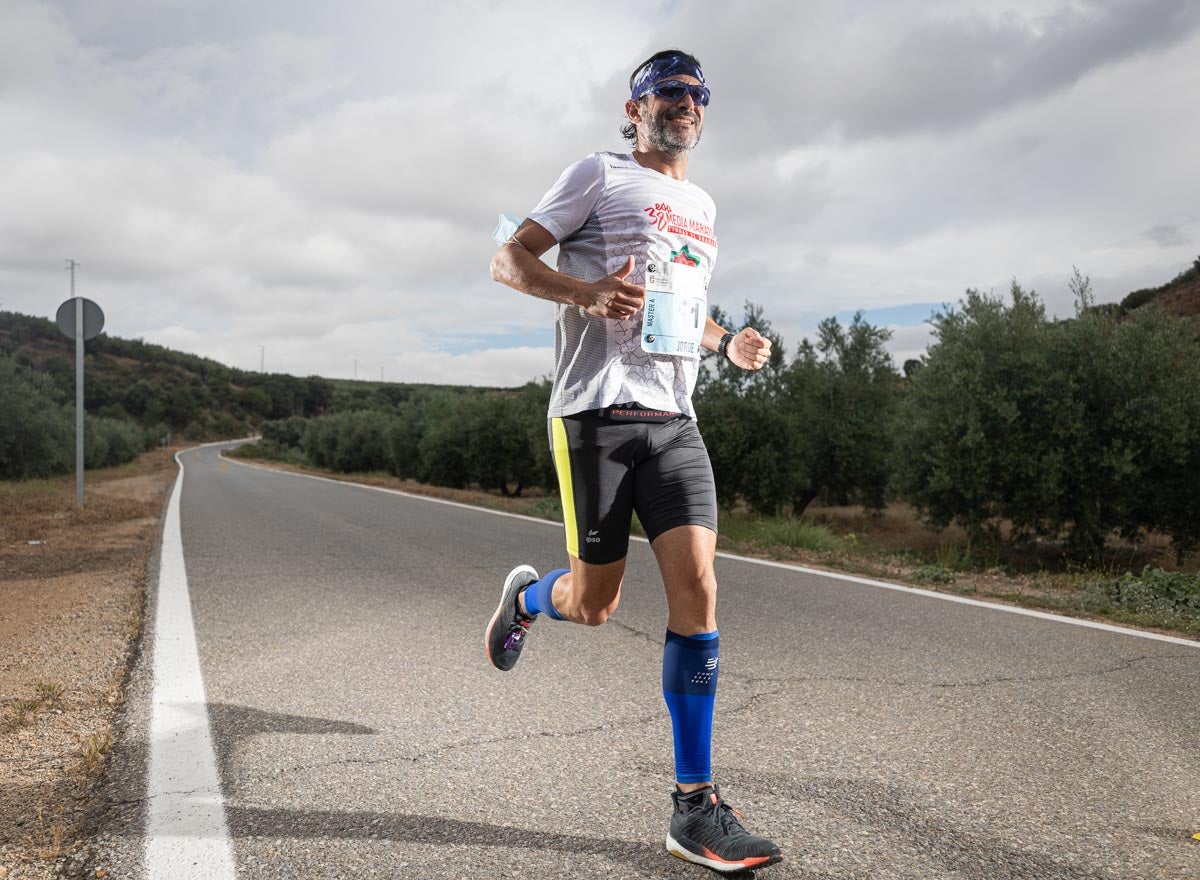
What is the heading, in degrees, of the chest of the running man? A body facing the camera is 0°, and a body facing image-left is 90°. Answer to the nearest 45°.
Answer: approximately 315°

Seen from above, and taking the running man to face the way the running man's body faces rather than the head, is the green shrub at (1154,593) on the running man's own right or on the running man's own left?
on the running man's own left

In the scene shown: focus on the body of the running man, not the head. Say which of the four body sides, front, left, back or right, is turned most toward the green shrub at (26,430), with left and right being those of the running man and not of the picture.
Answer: back

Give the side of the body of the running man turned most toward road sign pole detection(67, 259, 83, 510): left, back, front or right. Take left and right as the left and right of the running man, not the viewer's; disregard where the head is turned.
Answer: back

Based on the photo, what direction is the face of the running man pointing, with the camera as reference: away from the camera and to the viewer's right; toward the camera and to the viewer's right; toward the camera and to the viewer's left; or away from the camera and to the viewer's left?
toward the camera and to the viewer's right

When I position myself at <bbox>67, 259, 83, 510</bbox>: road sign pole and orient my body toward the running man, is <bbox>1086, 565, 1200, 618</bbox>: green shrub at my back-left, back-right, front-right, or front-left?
front-left
